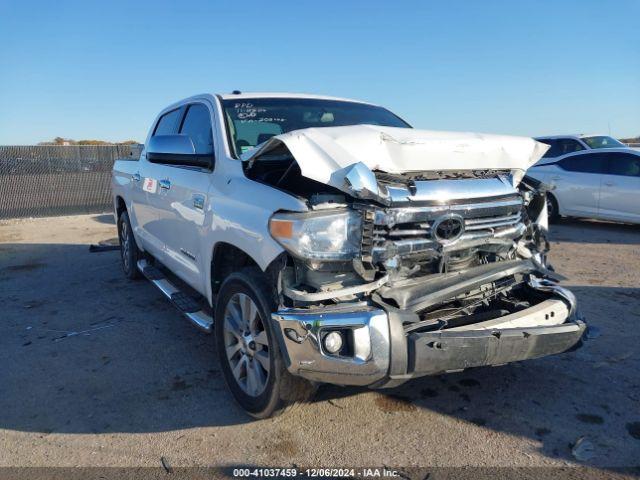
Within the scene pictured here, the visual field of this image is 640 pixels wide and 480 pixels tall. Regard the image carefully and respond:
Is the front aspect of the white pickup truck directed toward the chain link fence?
no

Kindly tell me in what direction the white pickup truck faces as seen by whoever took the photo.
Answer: facing the viewer and to the right of the viewer

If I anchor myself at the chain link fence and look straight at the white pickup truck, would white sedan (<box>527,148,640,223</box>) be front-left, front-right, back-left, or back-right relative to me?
front-left

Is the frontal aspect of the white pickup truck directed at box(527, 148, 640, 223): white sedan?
no

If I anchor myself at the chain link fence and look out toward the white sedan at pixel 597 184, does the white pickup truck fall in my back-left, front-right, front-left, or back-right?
front-right
